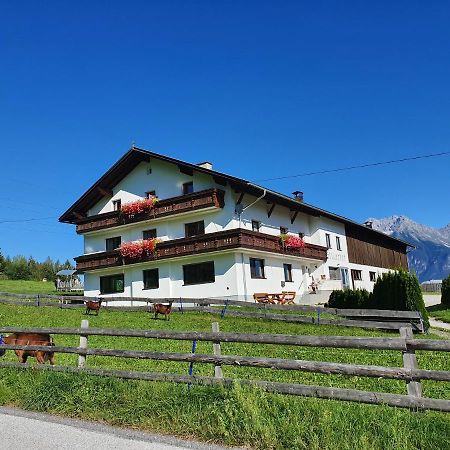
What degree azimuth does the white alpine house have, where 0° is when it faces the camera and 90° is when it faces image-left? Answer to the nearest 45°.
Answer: approximately 45°

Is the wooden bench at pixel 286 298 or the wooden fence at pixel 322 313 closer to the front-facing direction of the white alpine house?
the wooden fence

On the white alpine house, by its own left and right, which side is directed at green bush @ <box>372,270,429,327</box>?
left

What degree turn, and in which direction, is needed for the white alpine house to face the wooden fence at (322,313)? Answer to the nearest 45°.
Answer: approximately 90° to its left
